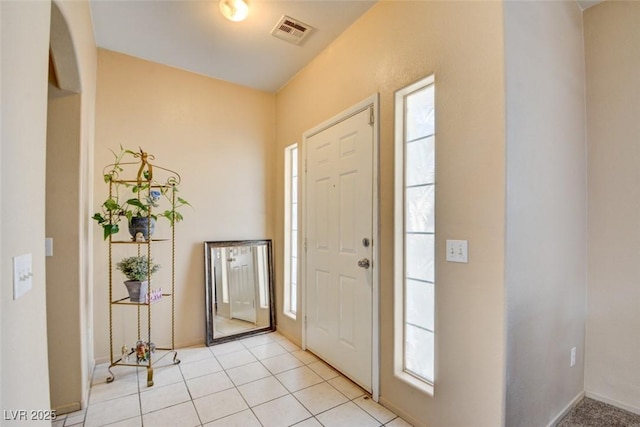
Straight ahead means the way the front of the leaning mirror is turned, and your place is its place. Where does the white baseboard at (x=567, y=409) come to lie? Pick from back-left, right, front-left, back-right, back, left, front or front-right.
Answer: front

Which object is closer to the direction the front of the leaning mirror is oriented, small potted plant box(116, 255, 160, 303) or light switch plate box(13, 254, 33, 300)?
the light switch plate

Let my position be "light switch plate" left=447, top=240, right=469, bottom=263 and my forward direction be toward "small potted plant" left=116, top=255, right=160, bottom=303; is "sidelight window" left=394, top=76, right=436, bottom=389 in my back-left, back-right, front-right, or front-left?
front-right

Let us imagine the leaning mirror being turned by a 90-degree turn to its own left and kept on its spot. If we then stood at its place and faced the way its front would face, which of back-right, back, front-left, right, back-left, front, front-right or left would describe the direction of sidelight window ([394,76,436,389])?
right

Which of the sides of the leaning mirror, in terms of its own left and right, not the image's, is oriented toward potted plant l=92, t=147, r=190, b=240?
right

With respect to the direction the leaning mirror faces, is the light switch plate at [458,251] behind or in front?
in front

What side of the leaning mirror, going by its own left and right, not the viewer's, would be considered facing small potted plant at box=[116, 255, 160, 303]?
right

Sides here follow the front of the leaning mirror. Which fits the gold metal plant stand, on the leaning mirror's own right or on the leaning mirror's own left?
on the leaning mirror's own right

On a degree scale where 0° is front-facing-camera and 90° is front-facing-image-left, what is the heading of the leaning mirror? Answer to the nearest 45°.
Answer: approximately 315°

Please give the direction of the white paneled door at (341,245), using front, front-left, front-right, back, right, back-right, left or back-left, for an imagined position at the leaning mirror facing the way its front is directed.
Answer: front
